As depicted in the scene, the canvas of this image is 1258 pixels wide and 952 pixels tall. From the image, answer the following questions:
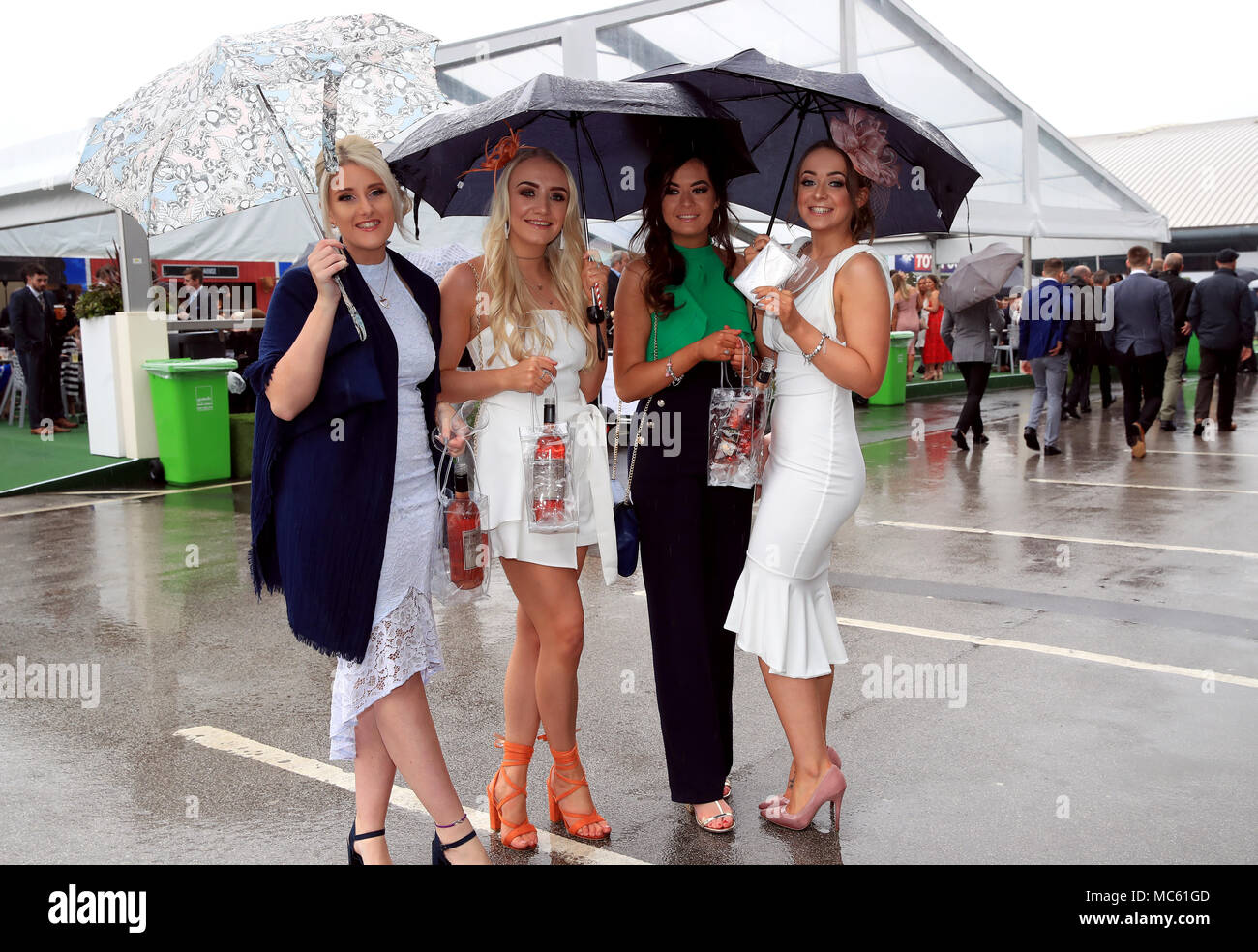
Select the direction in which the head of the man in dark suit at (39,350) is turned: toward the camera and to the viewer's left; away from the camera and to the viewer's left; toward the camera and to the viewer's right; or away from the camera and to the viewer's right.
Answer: toward the camera and to the viewer's right

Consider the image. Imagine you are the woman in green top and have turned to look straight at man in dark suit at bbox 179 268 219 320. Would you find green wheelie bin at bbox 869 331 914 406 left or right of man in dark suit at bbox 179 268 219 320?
right

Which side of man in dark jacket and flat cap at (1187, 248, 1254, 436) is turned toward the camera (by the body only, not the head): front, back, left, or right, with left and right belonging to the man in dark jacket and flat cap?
back

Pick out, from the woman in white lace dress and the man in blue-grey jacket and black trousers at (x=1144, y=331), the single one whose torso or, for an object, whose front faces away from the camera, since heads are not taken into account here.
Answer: the man in blue-grey jacket and black trousers

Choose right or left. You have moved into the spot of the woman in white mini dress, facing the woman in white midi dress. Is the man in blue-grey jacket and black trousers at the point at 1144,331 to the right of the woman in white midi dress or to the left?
left

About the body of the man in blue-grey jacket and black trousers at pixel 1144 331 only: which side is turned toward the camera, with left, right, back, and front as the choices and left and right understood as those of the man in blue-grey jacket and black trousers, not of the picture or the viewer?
back

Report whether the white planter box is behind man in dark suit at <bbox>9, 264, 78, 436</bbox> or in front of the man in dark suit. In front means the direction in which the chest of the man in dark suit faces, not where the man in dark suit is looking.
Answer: in front

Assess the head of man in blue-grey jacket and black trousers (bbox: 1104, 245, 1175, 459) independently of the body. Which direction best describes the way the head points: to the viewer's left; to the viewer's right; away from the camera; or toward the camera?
away from the camera

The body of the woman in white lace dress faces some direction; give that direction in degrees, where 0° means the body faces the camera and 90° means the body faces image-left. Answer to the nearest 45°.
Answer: approximately 315°

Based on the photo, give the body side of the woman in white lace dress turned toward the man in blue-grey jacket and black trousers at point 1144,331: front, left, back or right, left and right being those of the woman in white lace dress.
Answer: left
